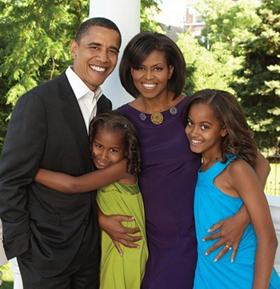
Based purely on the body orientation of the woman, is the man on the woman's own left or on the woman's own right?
on the woman's own right

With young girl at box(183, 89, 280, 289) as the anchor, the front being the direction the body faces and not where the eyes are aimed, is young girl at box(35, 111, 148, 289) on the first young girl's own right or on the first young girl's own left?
on the first young girl's own right

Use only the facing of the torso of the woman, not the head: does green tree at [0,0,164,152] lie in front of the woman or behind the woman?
behind

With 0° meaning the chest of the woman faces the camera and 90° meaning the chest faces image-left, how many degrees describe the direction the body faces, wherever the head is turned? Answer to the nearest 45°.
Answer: approximately 0°

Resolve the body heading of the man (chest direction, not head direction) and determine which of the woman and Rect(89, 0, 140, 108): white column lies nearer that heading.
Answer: the woman

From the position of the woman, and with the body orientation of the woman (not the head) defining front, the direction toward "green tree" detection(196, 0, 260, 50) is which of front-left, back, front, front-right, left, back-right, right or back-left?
back

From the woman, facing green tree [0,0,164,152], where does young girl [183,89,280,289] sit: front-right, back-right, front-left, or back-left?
back-right

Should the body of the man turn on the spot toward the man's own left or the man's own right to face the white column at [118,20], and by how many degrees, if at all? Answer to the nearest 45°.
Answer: approximately 90° to the man's own left
